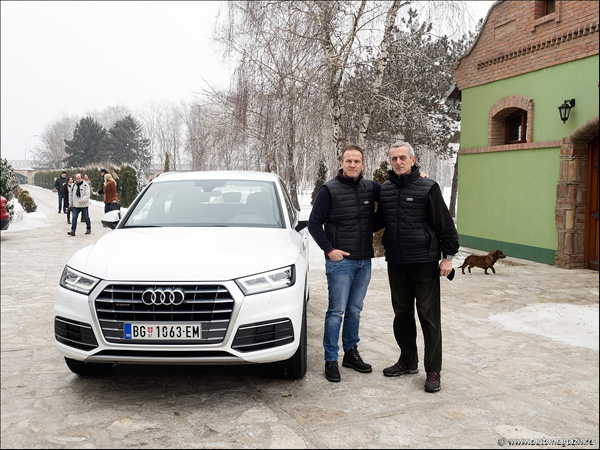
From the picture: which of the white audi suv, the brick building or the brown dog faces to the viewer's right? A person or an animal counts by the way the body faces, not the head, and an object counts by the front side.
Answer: the brown dog

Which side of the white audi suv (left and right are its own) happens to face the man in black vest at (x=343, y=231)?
left

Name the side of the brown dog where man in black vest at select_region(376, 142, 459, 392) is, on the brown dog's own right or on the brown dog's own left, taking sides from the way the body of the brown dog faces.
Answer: on the brown dog's own right

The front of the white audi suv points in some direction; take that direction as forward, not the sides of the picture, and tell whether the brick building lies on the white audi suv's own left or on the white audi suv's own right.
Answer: on the white audi suv's own left

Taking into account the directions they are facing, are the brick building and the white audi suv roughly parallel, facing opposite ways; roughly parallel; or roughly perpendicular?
roughly perpendicular

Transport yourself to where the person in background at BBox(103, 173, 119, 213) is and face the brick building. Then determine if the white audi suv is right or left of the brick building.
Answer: right

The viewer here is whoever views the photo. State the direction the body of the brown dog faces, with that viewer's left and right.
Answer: facing to the right of the viewer

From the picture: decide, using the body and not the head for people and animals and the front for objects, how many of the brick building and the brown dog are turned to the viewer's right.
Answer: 1

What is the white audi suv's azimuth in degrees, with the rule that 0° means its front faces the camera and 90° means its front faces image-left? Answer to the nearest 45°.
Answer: approximately 0°

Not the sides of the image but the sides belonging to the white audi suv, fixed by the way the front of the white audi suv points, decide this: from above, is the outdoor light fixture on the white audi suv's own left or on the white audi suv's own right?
on the white audi suv's own left
